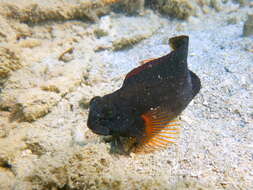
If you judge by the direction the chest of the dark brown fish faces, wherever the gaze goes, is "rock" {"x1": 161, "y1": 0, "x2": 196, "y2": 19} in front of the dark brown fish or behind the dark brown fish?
behind

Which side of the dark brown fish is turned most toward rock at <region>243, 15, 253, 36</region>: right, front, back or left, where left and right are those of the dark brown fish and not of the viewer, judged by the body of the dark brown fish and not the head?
back

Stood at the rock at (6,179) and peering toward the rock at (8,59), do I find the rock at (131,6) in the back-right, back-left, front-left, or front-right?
front-right

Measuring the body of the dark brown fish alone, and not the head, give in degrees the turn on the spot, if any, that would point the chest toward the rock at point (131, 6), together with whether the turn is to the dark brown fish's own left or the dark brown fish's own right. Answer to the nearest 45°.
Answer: approximately 135° to the dark brown fish's own right

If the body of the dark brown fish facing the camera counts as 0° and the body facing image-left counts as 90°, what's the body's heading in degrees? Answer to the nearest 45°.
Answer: approximately 45°

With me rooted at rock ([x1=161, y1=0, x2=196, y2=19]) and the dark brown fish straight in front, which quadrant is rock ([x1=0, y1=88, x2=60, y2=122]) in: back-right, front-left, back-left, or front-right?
front-right

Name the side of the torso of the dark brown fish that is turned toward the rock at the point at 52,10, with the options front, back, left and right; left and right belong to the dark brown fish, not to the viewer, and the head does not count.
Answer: right

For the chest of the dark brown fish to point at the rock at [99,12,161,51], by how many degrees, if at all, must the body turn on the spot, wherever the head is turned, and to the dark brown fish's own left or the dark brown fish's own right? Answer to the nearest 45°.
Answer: approximately 135° to the dark brown fish's own right

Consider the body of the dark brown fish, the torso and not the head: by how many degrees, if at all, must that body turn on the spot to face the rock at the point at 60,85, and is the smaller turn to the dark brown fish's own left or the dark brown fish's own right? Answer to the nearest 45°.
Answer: approximately 90° to the dark brown fish's own right

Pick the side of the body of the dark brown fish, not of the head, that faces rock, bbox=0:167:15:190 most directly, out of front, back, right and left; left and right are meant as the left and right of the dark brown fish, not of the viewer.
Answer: front

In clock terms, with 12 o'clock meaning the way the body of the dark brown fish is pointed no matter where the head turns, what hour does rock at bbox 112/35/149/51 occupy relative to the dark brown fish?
The rock is roughly at 4 o'clock from the dark brown fish.
